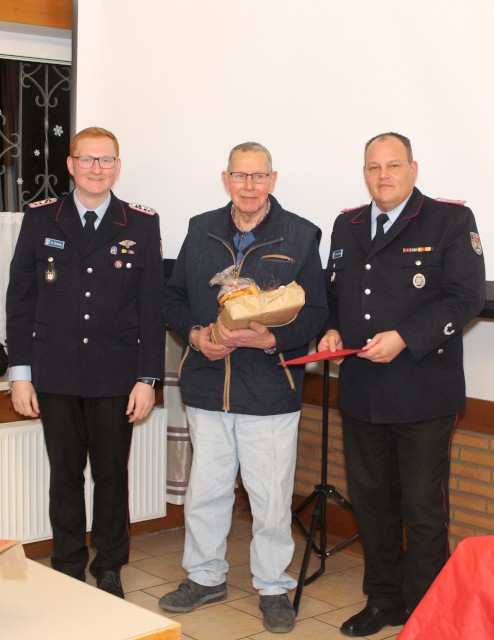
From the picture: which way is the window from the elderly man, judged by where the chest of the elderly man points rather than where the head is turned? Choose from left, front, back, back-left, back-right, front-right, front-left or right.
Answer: back-right

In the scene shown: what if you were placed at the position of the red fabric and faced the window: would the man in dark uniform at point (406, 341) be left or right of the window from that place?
right

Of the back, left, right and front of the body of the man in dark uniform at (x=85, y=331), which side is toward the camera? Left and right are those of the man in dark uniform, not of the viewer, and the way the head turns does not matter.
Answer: front

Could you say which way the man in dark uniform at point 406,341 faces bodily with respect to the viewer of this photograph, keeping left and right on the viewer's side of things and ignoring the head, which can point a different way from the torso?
facing the viewer and to the left of the viewer

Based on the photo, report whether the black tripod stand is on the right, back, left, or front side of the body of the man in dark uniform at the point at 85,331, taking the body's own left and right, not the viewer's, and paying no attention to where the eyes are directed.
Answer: left

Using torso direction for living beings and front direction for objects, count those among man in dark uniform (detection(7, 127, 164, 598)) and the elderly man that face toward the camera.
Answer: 2

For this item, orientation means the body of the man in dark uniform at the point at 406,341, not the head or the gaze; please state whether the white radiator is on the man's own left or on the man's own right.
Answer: on the man's own right

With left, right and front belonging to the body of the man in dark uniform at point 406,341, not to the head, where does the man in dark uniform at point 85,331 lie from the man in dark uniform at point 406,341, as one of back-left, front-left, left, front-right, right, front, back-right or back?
front-right

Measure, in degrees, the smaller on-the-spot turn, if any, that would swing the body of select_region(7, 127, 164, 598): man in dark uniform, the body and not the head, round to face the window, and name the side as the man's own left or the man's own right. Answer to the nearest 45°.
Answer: approximately 180°
